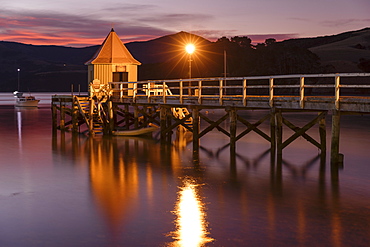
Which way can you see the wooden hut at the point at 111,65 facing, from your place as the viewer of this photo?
facing the viewer and to the right of the viewer

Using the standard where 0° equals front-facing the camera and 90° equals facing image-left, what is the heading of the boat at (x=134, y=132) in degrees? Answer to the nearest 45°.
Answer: approximately 270°

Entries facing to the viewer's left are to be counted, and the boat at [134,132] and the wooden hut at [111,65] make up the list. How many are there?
0

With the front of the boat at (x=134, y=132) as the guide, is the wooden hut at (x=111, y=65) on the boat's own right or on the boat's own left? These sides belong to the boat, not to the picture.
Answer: on the boat's own left
